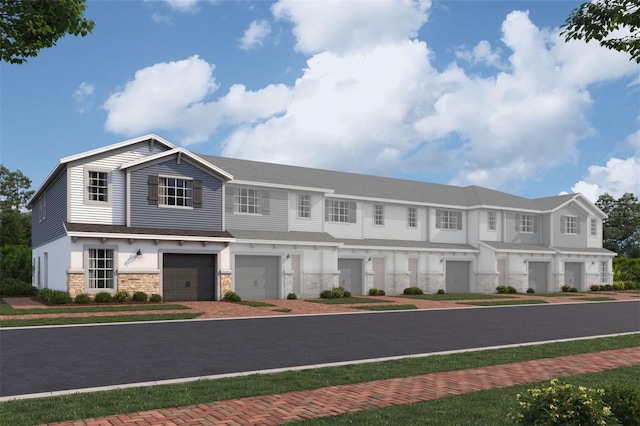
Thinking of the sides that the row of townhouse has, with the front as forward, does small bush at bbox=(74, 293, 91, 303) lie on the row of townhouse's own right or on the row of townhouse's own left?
on the row of townhouse's own right

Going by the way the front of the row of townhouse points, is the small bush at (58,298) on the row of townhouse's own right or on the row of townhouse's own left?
on the row of townhouse's own right

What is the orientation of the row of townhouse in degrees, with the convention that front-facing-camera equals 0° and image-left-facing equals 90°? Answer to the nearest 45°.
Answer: approximately 315°

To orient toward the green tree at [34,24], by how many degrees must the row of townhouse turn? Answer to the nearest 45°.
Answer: approximately 45° to its right
